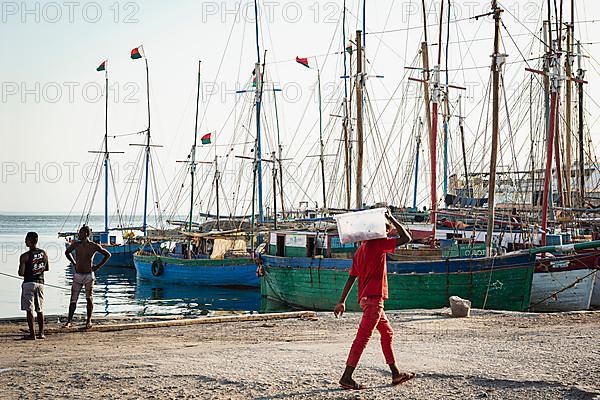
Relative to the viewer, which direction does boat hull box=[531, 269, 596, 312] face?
to the viewer's right

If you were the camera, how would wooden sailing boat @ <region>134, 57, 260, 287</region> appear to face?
facing to the left of the viewer
